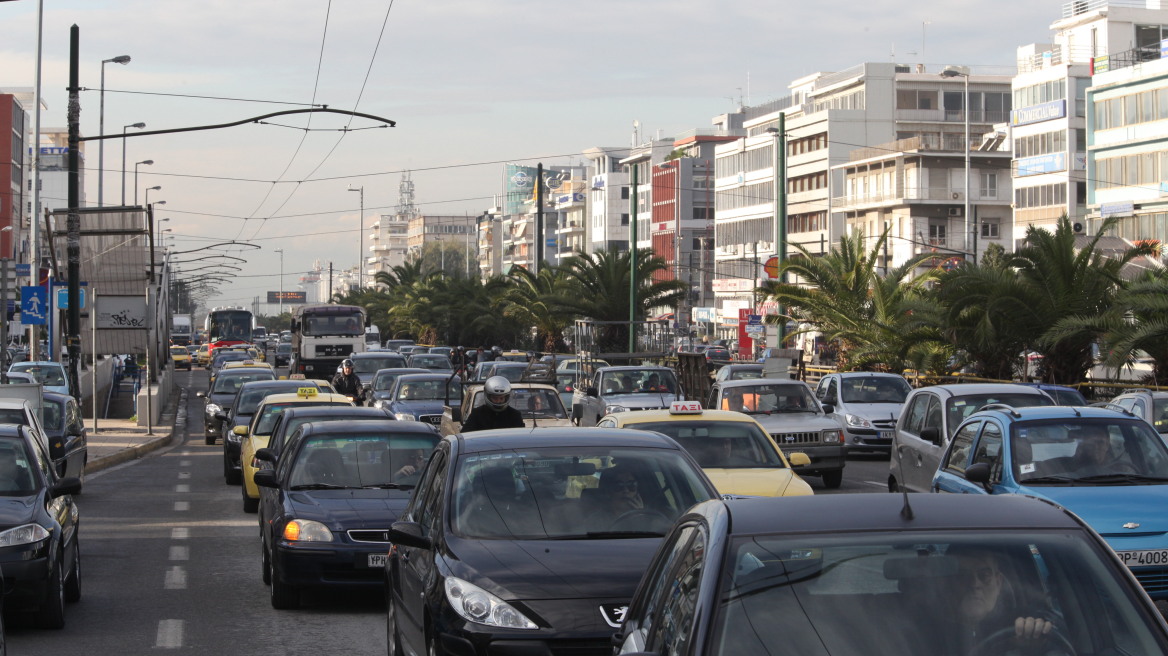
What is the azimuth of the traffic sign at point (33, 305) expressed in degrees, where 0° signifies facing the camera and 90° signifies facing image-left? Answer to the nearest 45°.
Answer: approximately 0°

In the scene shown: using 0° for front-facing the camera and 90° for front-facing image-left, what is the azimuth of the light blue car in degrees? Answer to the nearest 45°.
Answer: approximately 315°

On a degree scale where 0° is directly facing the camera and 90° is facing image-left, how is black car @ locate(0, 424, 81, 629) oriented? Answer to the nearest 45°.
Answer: approximately 45°
